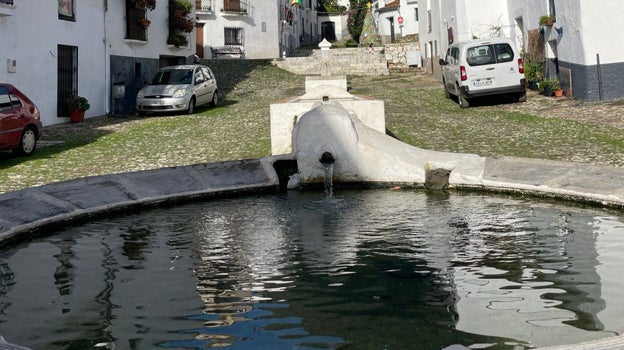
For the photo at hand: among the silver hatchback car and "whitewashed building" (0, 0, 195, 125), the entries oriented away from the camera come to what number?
0

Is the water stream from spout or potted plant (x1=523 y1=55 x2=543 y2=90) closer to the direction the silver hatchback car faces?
the water stream from spout

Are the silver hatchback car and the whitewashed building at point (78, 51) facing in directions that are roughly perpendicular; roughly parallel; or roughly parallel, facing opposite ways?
roughly perpendicular

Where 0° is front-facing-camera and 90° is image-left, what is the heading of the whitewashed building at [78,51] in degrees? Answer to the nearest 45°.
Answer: approximately 315°

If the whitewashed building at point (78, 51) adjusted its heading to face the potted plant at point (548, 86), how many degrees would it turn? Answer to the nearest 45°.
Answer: approximately 45° to its left

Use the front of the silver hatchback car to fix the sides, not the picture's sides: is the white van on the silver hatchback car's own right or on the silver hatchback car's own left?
on the silver hatchback car's own left

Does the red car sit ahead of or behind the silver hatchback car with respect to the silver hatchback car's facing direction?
ahead

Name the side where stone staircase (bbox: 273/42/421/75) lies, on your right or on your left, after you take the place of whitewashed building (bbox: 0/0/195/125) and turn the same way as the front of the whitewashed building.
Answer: on your left

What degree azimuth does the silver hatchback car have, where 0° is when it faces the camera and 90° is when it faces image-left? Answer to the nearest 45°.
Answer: approximately 45°

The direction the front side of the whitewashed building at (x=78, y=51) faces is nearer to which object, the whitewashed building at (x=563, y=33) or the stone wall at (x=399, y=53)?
the whitewashed building
